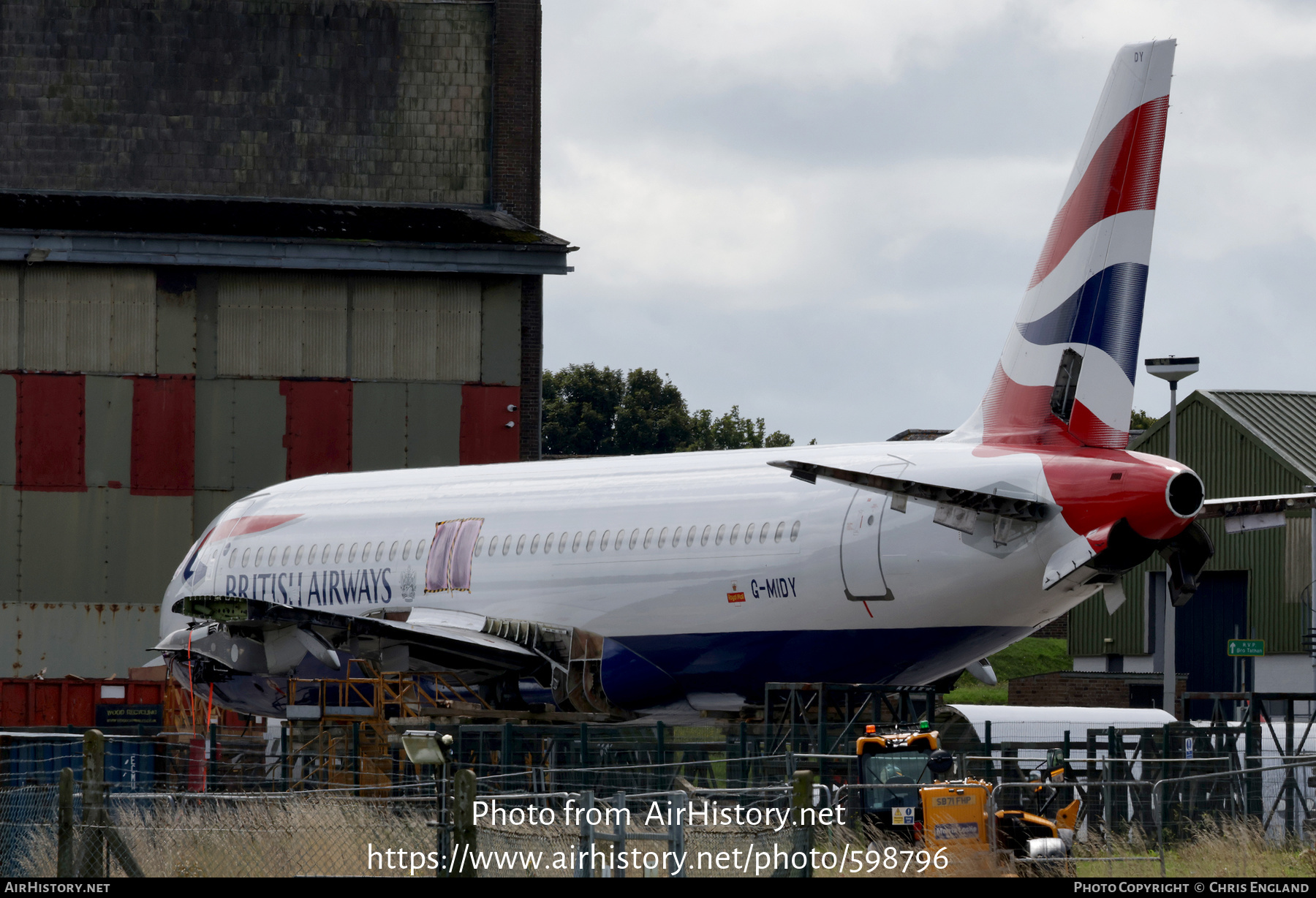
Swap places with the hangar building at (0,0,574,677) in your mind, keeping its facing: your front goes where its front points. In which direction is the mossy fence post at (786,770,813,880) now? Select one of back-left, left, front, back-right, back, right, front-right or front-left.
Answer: front

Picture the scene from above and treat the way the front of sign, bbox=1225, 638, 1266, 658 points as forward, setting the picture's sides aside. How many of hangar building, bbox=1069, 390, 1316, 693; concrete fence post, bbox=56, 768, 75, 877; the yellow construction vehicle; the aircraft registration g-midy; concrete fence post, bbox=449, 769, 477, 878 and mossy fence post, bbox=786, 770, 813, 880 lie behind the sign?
1

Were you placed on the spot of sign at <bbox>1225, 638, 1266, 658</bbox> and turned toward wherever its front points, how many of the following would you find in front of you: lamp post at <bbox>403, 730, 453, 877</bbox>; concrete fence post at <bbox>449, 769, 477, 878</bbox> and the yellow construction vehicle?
3

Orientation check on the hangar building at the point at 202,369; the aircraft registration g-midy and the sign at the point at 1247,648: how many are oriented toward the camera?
2

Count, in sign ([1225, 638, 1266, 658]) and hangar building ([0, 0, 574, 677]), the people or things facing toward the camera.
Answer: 2

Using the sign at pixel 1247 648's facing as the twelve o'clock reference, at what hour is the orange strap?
The orange strap is roughly at 2 o'clock from the sign.

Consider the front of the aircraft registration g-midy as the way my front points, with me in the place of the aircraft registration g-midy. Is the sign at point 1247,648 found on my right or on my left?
on my right

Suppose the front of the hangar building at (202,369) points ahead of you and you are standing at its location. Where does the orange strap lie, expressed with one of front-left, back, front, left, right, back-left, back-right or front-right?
front

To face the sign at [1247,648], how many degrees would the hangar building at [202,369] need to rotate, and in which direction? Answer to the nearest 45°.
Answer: approximately 45° to its left

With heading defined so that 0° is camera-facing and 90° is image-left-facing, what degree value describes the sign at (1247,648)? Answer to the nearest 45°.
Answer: approximately 0°

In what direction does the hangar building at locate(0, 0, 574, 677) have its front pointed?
toward the camera

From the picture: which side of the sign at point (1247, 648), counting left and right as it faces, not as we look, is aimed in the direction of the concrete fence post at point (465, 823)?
front

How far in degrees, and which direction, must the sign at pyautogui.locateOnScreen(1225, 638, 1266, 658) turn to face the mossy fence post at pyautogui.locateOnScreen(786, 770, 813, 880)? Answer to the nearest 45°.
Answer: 0° — it already faces it

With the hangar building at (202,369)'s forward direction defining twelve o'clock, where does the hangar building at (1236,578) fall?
the hangar building at (1236,578) is roughly at 9 o'clock from the hangar building at (202,369).

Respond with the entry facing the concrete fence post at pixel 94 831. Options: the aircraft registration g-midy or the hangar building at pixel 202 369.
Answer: the hangar building

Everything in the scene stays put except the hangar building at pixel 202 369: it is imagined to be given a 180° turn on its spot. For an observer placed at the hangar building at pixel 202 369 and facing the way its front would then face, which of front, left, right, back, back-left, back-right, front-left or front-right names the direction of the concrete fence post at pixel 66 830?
back

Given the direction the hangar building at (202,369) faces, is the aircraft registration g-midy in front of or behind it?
in front

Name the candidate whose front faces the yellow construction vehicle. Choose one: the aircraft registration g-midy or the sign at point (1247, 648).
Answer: the sign

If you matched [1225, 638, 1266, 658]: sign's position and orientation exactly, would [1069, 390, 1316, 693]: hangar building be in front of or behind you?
behind
